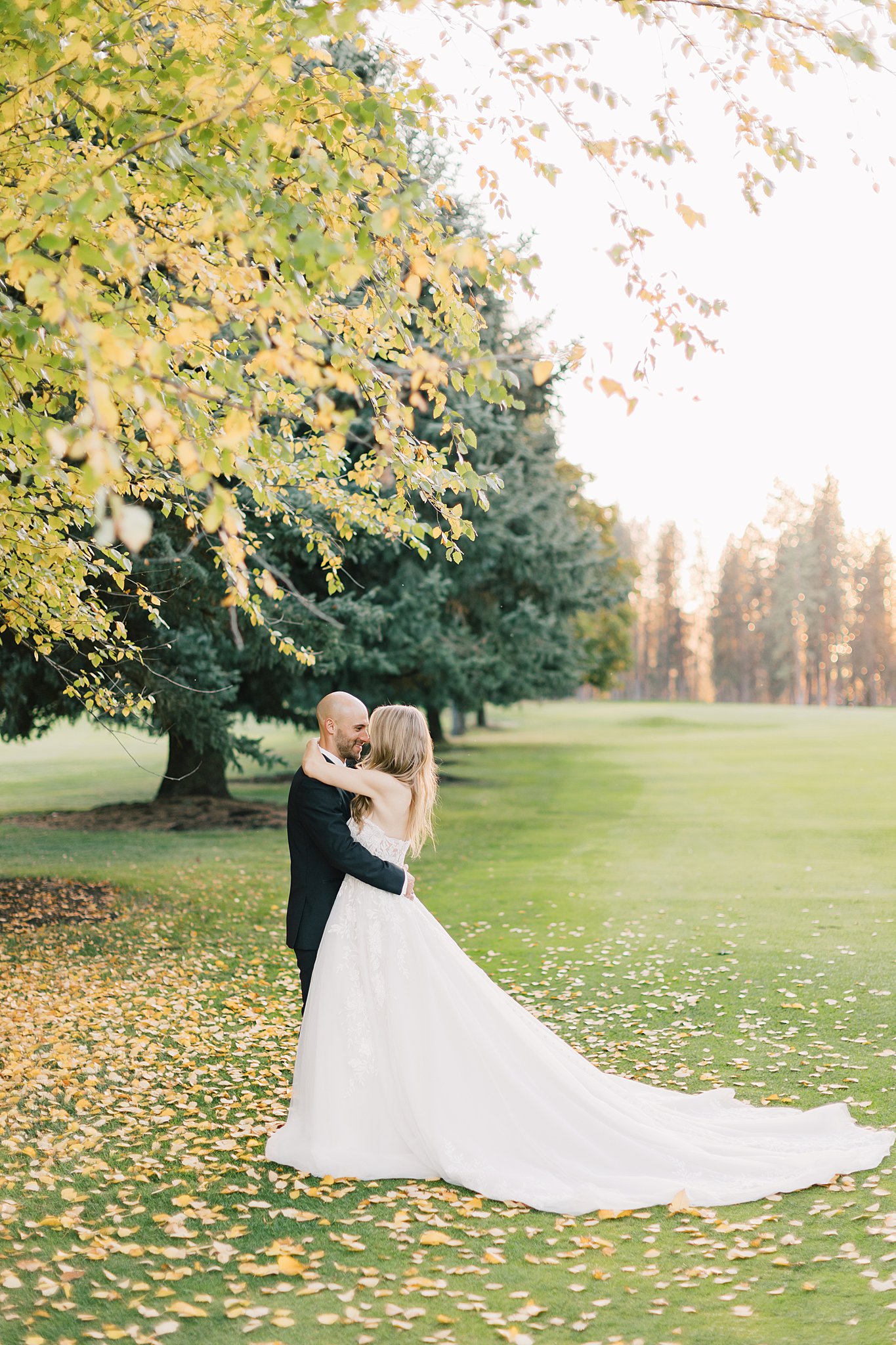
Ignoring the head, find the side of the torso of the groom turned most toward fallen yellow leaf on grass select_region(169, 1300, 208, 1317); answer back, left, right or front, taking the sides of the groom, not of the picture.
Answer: right

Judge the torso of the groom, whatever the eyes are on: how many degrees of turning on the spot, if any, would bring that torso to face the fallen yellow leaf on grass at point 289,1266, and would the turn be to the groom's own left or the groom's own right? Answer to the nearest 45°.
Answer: approximately 90° to the groom's own right

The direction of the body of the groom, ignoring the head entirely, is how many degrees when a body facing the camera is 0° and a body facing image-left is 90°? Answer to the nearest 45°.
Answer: approximately 270°
